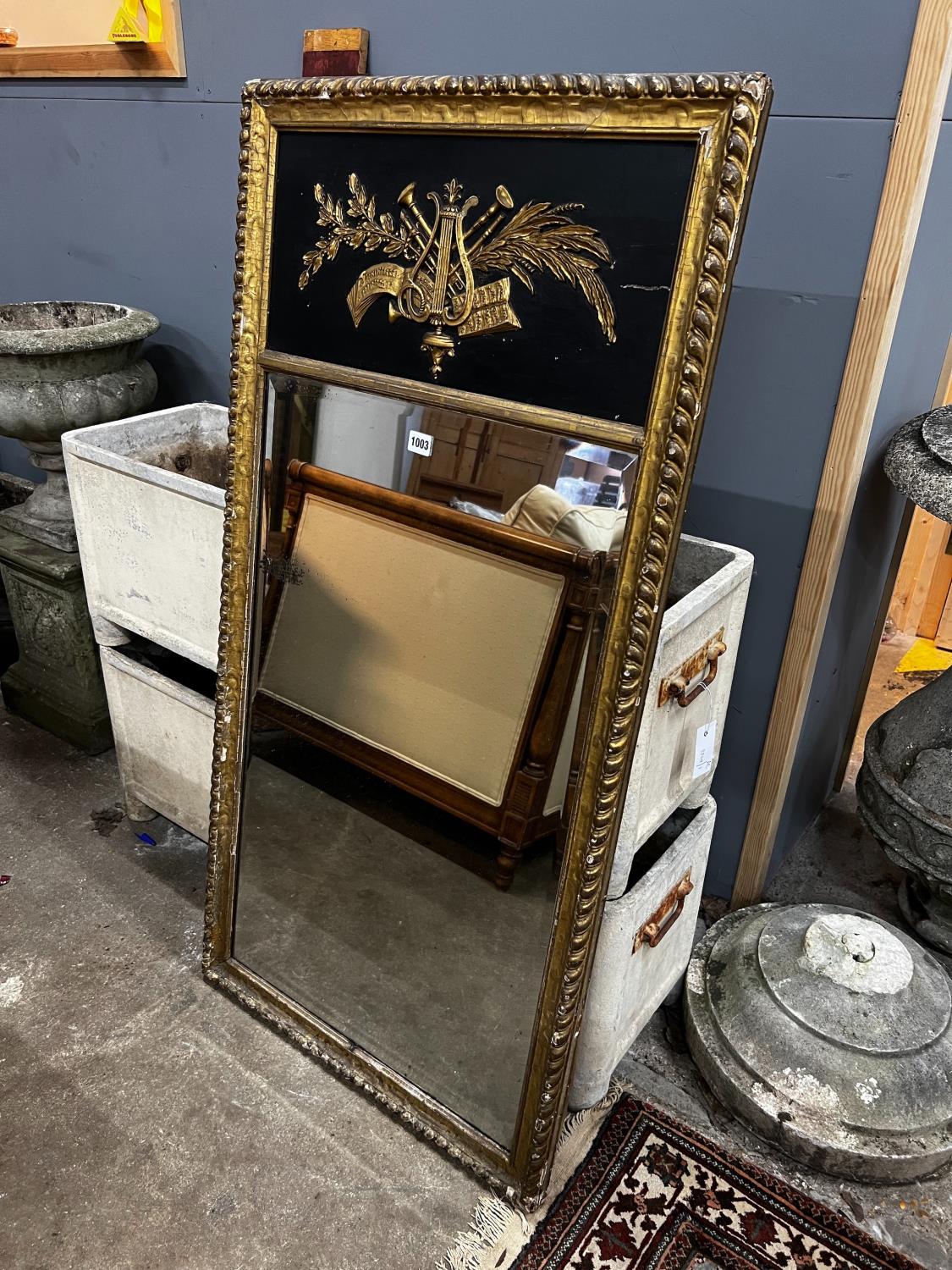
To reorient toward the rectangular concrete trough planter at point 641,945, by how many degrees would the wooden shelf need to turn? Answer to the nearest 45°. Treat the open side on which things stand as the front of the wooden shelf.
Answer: approximately 45° to its left

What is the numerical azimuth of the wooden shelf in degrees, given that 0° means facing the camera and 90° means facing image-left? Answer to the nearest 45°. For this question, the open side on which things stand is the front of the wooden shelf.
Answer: approximately 0°

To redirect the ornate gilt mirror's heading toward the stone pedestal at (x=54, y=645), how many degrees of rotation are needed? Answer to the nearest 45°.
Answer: approximately 90° to its right

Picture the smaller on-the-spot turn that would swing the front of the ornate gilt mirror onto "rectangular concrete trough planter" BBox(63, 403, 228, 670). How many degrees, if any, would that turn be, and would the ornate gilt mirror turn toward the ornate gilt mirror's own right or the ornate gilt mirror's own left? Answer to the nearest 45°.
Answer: approximately 90° to the ornate gilt mirror's own right
